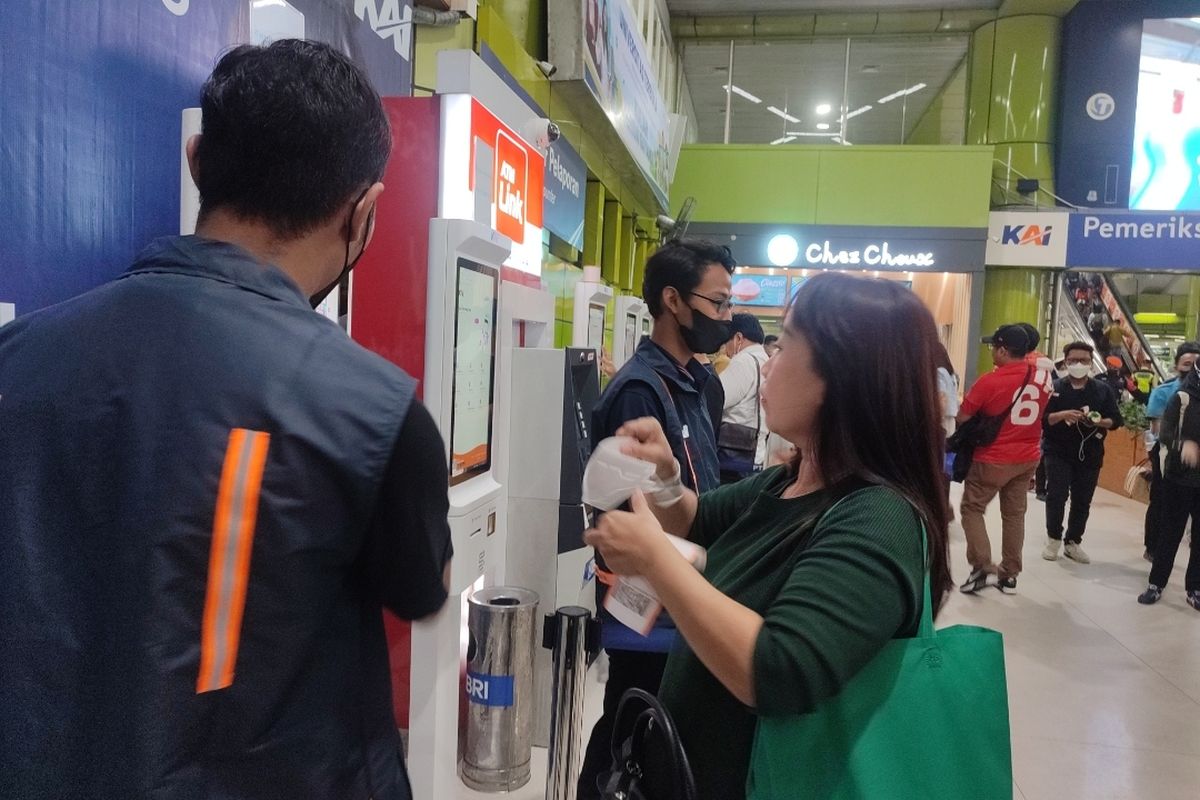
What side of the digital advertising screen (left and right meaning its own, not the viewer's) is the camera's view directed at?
front

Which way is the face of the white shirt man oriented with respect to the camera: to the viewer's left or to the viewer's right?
to the viewer's left

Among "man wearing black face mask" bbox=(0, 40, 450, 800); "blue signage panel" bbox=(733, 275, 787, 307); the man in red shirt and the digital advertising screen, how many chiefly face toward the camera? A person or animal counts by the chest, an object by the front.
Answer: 2

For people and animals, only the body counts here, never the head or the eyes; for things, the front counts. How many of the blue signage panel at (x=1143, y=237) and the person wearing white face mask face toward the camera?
2

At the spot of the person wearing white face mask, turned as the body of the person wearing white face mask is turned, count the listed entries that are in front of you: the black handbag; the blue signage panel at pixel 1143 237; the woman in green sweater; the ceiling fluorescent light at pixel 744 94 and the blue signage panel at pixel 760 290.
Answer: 2

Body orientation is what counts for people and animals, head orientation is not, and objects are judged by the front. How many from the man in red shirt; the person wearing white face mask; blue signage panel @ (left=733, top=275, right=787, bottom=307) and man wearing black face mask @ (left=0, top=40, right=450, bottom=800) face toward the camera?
2

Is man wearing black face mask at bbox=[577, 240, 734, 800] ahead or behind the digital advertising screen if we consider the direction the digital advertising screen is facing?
ahead

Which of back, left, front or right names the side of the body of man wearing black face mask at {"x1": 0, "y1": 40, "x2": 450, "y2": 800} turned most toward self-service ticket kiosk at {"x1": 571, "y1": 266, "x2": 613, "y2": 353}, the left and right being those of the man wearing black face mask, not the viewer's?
front

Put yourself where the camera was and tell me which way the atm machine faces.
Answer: facing the viewer and to the right of the viewer

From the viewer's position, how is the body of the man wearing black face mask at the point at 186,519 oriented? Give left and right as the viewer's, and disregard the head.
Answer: facing away from the viewer and to the right of the viewer

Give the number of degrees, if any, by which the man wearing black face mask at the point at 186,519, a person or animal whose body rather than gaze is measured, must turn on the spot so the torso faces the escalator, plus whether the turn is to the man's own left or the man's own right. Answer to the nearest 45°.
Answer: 0° — they already face it

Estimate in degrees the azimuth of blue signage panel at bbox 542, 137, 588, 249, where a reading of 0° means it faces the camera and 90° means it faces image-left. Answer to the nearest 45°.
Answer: approximately 315°

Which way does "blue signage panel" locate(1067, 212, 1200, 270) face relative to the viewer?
toward the camera

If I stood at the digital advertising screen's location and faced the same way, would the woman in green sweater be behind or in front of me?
in front

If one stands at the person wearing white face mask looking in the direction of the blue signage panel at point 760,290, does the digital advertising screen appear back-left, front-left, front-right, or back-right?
front-right

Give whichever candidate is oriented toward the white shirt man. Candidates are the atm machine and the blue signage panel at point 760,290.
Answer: the blue signage panel

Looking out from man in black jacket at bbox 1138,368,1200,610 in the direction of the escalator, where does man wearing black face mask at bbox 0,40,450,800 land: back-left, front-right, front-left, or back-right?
back-left

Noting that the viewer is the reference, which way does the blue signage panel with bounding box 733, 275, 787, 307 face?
facing the viewer
